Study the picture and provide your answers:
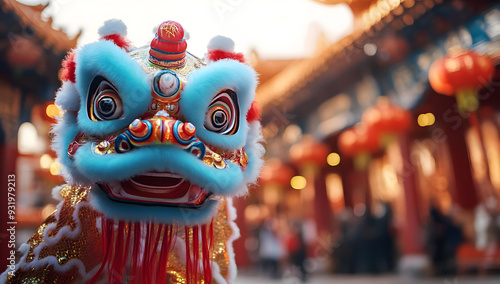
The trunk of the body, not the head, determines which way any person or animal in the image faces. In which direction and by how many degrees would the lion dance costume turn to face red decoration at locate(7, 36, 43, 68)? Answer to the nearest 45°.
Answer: approximately 180°

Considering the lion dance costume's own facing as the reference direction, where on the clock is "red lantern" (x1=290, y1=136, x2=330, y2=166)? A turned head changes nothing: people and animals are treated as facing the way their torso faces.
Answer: The red lantern is roughly at 7 o'clock from the lion dance costume.

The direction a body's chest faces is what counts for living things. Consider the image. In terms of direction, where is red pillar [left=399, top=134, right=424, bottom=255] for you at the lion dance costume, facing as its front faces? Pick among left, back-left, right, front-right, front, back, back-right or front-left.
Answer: back-left

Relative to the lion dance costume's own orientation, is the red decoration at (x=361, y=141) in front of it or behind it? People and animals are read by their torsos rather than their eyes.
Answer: behind

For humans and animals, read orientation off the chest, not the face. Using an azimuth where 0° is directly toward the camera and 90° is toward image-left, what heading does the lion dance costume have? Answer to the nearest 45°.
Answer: approximately 0°

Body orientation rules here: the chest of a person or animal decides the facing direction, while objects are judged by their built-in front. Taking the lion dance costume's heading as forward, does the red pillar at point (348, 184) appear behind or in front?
behind

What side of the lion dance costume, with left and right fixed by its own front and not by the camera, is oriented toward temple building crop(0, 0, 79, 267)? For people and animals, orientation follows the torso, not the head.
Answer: back

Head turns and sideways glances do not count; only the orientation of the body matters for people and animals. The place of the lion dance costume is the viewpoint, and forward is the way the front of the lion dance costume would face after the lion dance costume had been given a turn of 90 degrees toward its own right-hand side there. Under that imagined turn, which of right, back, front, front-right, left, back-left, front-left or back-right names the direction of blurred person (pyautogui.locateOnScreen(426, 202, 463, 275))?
back-right

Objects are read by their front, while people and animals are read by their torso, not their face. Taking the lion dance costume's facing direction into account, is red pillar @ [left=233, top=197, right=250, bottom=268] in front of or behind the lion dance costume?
behind
